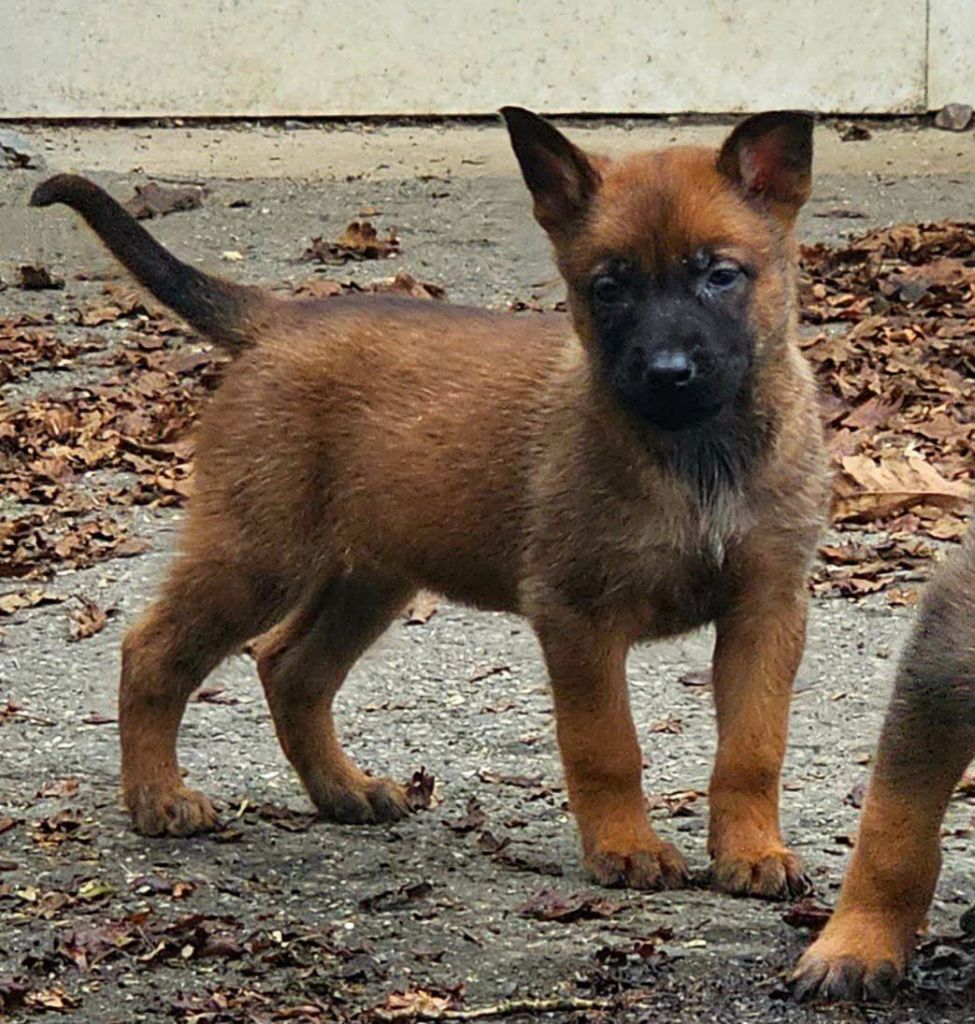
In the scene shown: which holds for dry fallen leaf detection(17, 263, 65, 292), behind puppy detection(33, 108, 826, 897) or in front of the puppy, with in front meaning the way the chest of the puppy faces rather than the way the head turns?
behind

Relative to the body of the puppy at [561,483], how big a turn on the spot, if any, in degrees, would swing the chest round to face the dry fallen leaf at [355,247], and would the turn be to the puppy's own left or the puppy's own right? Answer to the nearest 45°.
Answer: approximately 135° to the puppy's own left

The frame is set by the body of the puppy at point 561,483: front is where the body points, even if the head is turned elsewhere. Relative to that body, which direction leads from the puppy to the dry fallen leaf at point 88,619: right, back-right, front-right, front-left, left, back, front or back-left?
back

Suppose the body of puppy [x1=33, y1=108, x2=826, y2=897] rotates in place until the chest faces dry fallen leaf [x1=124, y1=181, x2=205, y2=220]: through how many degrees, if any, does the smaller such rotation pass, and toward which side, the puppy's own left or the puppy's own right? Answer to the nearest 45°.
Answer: approximately 135° to the puppy's own left

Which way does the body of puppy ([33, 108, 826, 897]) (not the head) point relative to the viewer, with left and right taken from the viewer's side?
facing the viewer and to the right of the viewer

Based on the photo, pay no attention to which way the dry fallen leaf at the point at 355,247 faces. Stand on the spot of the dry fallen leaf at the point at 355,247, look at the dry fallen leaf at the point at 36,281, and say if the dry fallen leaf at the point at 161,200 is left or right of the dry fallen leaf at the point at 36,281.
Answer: right
